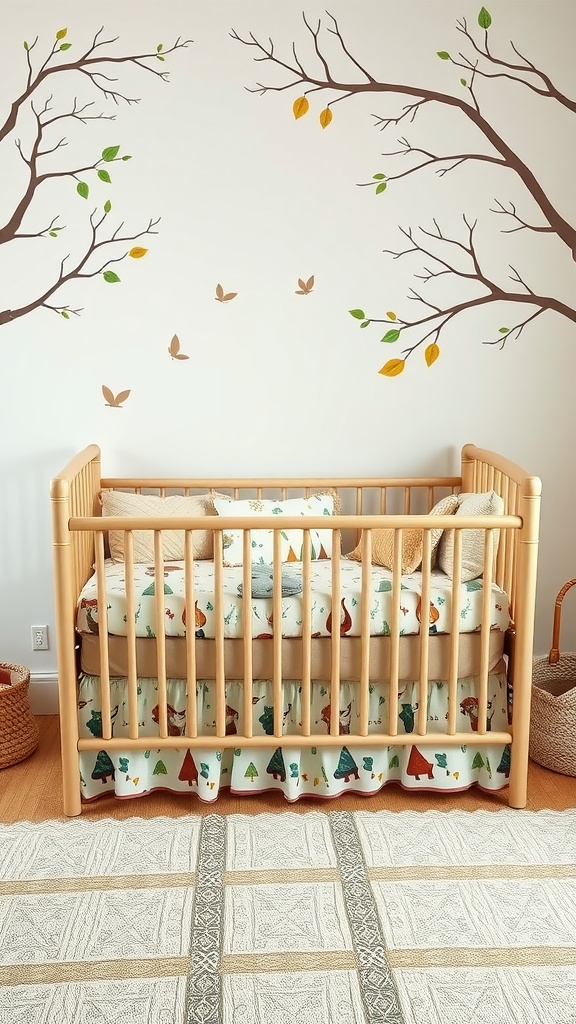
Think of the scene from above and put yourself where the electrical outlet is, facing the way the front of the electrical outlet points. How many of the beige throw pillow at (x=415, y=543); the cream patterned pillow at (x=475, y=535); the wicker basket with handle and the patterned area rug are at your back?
0

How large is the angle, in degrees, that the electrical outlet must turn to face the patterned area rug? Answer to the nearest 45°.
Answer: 0° — it already faces it

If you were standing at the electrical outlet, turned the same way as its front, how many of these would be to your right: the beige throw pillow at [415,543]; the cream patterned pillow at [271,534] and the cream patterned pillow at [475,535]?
0

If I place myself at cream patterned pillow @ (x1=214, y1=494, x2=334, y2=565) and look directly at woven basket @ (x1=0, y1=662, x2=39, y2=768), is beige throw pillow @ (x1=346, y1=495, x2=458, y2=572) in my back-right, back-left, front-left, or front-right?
back-left

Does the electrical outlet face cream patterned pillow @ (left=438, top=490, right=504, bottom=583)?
no

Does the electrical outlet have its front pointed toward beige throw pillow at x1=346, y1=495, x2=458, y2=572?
no

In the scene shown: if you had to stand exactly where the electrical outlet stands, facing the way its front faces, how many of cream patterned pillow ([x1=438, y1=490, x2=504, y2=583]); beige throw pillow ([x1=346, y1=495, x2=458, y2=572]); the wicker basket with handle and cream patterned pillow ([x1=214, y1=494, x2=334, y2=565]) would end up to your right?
0

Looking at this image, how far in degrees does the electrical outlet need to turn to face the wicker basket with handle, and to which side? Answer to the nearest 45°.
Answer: approximately 45° to its left

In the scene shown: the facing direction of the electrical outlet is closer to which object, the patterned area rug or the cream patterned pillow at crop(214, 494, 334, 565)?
the patterned area rug

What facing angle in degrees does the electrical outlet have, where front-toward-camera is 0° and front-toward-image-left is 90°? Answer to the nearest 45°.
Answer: approximately 0°

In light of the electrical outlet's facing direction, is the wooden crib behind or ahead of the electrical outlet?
ahead

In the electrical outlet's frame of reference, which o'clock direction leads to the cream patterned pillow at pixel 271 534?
The cream patterned pillow is roughly at 10 o'clock from the electrical outlet.
